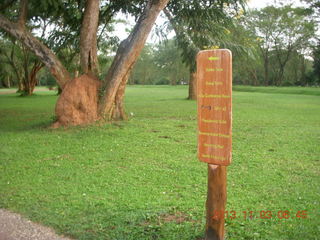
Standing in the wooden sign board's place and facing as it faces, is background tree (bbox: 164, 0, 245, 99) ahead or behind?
behind

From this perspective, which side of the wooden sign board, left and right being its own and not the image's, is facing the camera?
front

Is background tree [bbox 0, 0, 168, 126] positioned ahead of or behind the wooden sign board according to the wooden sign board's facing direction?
behind

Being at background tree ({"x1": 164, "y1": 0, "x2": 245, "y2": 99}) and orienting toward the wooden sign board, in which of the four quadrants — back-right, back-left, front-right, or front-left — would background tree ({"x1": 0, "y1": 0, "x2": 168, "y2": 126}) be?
front-right
